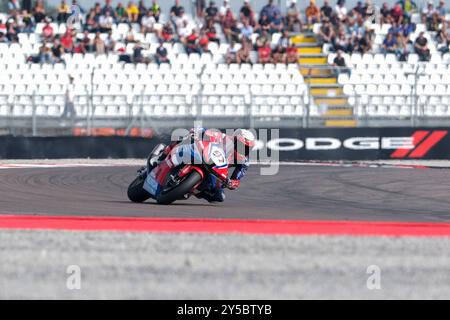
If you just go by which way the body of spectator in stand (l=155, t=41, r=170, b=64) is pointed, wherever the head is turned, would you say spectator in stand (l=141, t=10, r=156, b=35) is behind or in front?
behind

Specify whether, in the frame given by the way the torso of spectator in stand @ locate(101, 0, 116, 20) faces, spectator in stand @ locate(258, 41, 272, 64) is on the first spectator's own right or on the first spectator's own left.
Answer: on the first spectator's own left

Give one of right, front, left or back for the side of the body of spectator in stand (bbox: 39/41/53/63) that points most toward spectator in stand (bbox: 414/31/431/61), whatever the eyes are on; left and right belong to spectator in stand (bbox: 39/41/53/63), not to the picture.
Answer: left

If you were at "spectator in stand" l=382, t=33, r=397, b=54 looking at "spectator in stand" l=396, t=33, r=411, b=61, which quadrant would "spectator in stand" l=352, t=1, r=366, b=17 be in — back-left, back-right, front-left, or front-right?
back-left

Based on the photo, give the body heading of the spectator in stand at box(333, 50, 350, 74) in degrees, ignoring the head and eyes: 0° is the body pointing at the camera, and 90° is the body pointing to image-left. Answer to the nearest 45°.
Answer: approximately 0°

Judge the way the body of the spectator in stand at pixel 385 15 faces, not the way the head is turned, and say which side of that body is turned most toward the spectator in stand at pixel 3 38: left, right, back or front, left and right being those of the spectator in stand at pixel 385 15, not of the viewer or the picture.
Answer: right

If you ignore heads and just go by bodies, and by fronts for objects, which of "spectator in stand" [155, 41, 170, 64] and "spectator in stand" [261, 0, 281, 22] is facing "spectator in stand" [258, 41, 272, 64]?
"spectator in stand" [261, 0, 281, 22]

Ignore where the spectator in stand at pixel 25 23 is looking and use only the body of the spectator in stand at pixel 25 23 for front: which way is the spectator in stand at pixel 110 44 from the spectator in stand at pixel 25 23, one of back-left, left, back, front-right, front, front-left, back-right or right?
front-left

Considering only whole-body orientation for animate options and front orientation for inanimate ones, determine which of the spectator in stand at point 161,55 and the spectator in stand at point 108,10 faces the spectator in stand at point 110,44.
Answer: the spectator in stand at point 108,10

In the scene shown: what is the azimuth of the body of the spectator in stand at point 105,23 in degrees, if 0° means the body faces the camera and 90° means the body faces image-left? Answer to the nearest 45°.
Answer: approximately 0°

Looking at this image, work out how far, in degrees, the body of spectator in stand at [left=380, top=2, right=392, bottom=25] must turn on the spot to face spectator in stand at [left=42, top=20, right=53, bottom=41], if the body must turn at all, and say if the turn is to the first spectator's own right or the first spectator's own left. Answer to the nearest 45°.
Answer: approximately 90° to the first spectator's own right

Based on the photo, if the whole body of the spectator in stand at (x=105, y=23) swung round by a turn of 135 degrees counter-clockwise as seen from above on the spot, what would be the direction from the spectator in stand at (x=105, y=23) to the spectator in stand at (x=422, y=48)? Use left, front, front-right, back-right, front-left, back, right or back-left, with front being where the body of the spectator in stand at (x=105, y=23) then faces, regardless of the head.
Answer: front-right

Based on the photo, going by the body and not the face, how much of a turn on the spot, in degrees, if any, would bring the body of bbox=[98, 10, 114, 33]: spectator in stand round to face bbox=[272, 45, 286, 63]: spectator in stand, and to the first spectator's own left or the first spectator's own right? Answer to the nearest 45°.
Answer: approximately 90° to the first spectator's own left

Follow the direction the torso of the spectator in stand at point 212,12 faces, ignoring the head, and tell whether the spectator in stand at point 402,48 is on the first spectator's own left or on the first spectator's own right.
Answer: on the first spectator's own left
